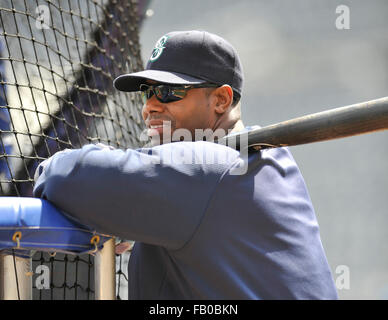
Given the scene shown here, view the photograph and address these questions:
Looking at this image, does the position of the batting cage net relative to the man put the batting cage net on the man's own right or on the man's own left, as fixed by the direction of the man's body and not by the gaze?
on the man's own right

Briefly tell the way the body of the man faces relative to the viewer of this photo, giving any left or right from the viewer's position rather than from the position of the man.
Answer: facing to the left of the viewer
